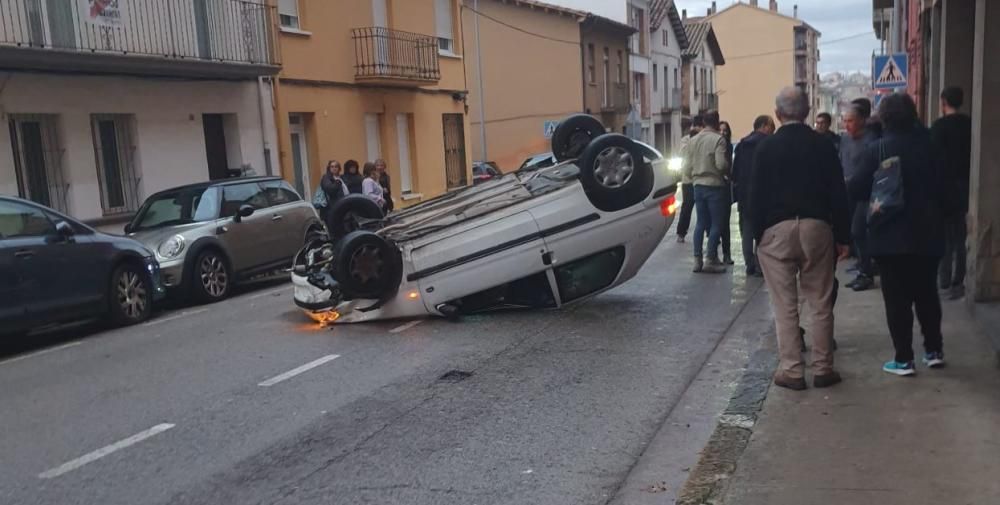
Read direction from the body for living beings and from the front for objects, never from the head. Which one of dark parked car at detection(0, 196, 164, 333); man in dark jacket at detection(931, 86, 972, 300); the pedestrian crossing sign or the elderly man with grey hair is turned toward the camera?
the pedestrian crossing sign

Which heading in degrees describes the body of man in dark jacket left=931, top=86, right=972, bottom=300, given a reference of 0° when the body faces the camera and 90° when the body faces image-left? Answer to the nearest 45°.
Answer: approximately 135°

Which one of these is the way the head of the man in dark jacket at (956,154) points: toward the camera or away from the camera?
away from the camera

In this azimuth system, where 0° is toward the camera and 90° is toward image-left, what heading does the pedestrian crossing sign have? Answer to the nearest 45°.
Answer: approximately 0°

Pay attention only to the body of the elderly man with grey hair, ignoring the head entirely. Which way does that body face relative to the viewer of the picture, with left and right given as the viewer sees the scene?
facing away from the viewer

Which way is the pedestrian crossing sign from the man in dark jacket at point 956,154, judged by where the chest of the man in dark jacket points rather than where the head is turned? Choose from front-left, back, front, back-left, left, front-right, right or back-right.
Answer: front-right
